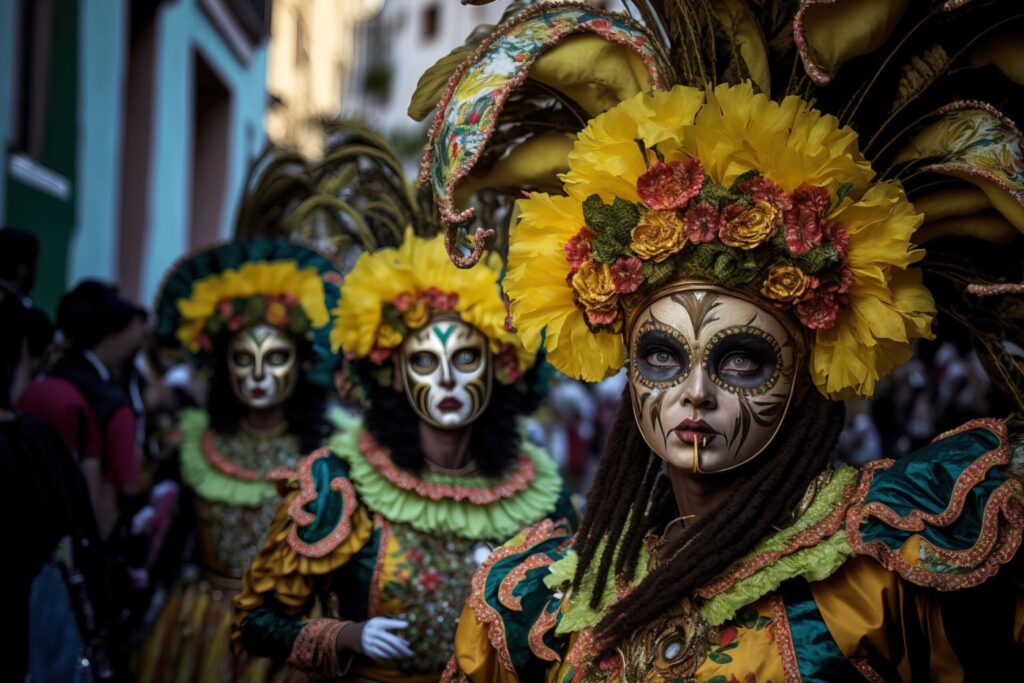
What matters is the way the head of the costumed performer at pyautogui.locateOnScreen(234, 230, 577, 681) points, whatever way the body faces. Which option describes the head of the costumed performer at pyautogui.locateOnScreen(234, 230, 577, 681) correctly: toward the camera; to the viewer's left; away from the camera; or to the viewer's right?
toward the camera

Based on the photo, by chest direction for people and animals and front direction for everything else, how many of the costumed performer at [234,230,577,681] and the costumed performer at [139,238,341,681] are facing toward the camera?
2

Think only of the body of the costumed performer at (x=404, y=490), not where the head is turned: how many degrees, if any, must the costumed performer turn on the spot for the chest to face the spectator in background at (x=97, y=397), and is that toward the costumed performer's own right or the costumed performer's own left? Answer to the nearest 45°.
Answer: approximately 135° to the costumed performer's own right

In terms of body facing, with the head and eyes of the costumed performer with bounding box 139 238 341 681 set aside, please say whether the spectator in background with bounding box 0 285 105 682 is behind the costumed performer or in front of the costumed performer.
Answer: in front

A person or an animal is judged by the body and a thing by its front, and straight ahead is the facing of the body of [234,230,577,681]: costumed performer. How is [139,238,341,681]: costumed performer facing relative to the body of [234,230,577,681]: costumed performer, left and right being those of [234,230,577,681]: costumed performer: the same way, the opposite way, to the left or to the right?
the same way

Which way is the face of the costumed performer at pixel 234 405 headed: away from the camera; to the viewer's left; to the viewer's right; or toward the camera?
toward the camera

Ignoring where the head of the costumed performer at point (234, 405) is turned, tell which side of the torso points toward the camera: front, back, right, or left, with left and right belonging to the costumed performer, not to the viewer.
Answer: front

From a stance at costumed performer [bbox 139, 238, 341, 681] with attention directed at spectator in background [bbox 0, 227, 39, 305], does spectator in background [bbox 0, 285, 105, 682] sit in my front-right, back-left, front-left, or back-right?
front-left

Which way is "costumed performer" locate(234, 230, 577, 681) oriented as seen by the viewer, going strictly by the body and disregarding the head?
toward the camera
